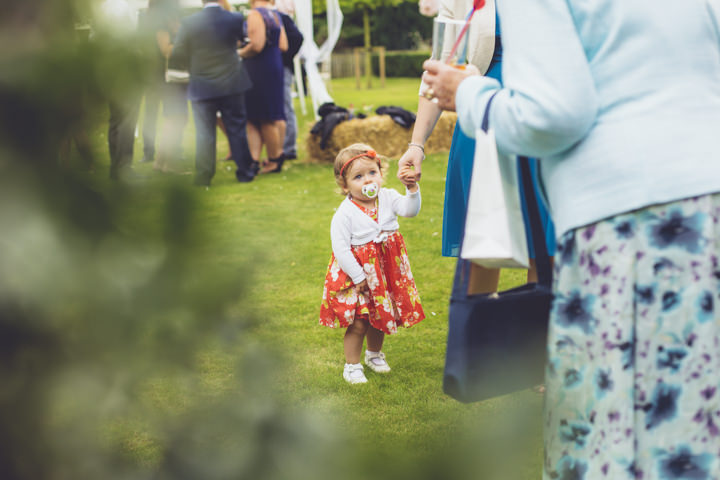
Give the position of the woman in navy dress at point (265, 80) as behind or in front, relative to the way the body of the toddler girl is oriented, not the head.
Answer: behind

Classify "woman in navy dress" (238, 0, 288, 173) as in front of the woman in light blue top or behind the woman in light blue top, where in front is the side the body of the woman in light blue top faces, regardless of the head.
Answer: in front

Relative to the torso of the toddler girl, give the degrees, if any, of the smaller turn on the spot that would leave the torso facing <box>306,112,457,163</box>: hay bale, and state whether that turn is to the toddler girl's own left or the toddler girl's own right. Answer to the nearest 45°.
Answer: approximately 135° to the toddler girl's own left

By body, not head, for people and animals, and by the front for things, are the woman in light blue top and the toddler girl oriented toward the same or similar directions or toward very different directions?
very different directions

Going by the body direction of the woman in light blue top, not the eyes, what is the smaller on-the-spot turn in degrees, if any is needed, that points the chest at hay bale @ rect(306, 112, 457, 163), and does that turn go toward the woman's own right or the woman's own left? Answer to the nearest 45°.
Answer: approximately 45° to the woman's own right

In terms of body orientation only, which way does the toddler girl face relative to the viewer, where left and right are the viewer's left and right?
facing the viewer and to the right of the viewer

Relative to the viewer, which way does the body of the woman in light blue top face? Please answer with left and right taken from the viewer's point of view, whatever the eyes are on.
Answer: facing away from the viewer and to the left of the viewer
